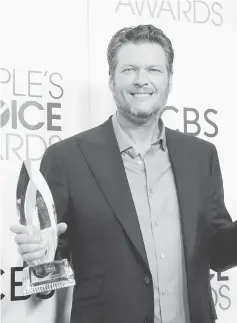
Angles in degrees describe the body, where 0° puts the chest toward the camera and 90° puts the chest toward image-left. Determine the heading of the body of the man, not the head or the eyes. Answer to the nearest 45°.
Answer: approximately 0°
